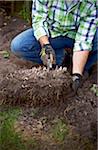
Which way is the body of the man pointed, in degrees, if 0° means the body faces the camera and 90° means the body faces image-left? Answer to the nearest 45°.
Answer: approximately 0°
